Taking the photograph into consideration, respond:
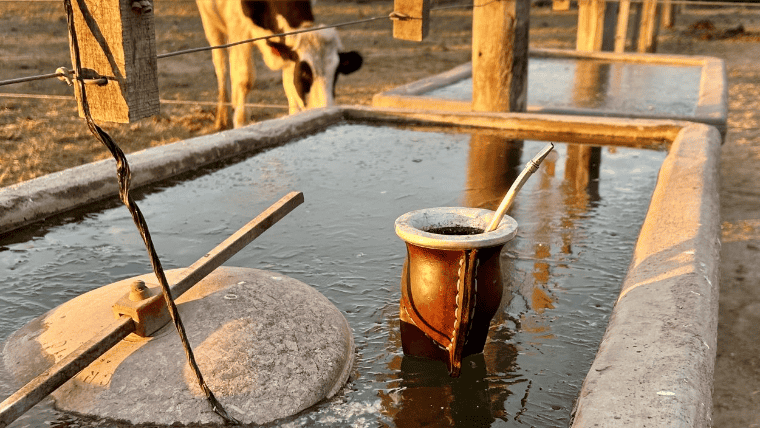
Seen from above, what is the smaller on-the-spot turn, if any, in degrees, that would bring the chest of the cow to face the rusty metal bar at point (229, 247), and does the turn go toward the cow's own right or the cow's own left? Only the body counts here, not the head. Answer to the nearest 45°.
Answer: approximately 45° to the cow's own right

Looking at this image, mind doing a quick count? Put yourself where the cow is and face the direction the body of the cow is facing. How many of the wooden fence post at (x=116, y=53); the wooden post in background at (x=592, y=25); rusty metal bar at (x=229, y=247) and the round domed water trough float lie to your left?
1

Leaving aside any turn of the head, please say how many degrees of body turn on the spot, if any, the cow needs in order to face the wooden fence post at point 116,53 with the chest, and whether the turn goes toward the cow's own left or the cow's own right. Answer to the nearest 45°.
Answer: approximately 45° to the cow's own right

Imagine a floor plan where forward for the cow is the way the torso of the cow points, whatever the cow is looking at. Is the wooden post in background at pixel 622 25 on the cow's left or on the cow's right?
on the cow's left

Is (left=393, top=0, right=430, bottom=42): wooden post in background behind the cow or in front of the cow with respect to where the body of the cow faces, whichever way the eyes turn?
in front

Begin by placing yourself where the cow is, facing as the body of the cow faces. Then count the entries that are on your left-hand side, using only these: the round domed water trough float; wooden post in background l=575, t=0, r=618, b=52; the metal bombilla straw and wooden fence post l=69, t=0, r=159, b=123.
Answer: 1

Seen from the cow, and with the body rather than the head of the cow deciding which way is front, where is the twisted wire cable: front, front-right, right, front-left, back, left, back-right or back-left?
front-right

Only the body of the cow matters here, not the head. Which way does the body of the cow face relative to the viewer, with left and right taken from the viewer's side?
facing the viewer and to the right of the viewer

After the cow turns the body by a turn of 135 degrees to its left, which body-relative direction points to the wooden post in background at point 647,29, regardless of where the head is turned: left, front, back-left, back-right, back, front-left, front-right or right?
front-right

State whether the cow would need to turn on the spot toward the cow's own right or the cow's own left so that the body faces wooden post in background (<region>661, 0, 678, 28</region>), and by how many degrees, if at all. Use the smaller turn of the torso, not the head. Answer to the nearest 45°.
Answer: approximately 90° to the cow's own left

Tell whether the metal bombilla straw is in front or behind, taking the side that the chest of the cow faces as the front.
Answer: in front
